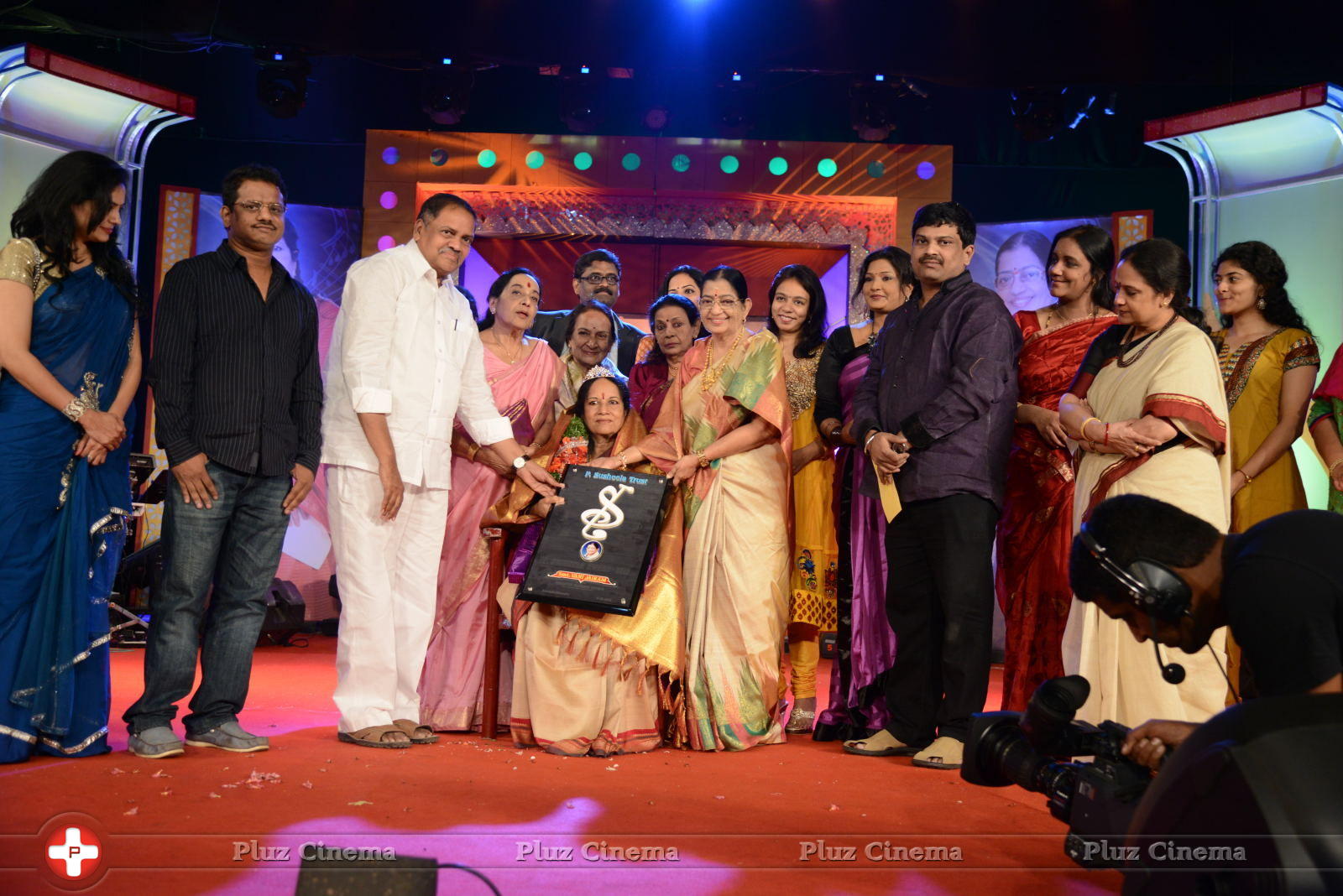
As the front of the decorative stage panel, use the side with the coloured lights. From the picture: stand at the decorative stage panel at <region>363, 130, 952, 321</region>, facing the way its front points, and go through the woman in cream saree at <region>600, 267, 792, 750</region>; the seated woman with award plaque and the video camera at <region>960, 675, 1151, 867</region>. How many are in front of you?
3

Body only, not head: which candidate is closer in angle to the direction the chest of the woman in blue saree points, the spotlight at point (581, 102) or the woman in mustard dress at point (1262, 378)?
the woman in mustard dress

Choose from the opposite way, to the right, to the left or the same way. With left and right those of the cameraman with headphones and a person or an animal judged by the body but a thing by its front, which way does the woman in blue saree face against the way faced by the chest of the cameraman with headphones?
the opposite way

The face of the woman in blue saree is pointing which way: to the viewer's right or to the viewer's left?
to the viewer's right

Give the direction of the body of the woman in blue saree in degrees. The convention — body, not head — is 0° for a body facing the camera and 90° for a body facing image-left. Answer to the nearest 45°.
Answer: approximately 315°

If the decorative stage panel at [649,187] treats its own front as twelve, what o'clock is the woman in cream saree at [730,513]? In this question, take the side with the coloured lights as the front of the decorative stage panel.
The woman in cream saree is roughly at 12 o'clock from the decorative stage panel.

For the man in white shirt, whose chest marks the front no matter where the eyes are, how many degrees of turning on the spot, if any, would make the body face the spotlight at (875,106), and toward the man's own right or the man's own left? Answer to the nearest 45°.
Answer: approximately 90° to the man's own left
